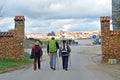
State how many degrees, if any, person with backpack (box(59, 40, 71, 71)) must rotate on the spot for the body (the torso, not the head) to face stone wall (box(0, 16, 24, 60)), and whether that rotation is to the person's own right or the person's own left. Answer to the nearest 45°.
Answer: approximately 45° to the person's own left

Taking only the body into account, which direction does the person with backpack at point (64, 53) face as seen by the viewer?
away from the camera

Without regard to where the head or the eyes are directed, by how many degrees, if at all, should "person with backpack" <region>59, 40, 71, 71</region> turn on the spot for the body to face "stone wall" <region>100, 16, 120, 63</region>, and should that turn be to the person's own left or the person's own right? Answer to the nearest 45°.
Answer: approximately 45° to the person's own right
